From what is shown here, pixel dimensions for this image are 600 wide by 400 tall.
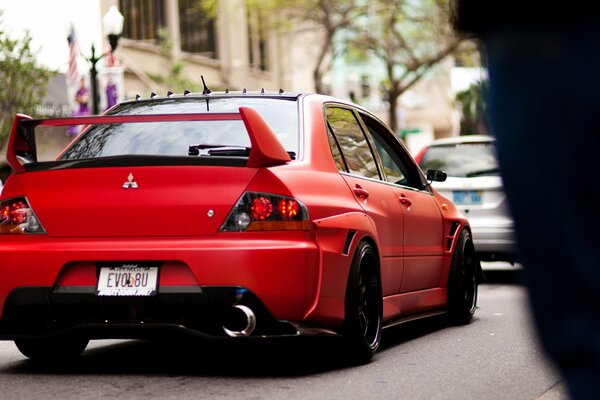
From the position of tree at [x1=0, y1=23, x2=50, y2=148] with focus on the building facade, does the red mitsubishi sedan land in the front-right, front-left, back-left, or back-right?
back-right

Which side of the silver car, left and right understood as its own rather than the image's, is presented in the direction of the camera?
back

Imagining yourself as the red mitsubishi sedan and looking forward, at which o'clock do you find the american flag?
The american flag is roughly at 10 o'clock from the red mitsubishi sedan.

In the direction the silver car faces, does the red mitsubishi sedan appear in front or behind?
behind

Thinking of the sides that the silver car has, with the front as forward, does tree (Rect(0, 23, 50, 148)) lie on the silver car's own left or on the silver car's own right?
on the silver car's own left

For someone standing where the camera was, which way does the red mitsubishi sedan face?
facing away from the viewer and to the right of the viewer

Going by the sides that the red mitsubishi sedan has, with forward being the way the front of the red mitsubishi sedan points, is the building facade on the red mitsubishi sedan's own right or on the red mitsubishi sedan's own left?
on the red mitsubishi sedan's own left
